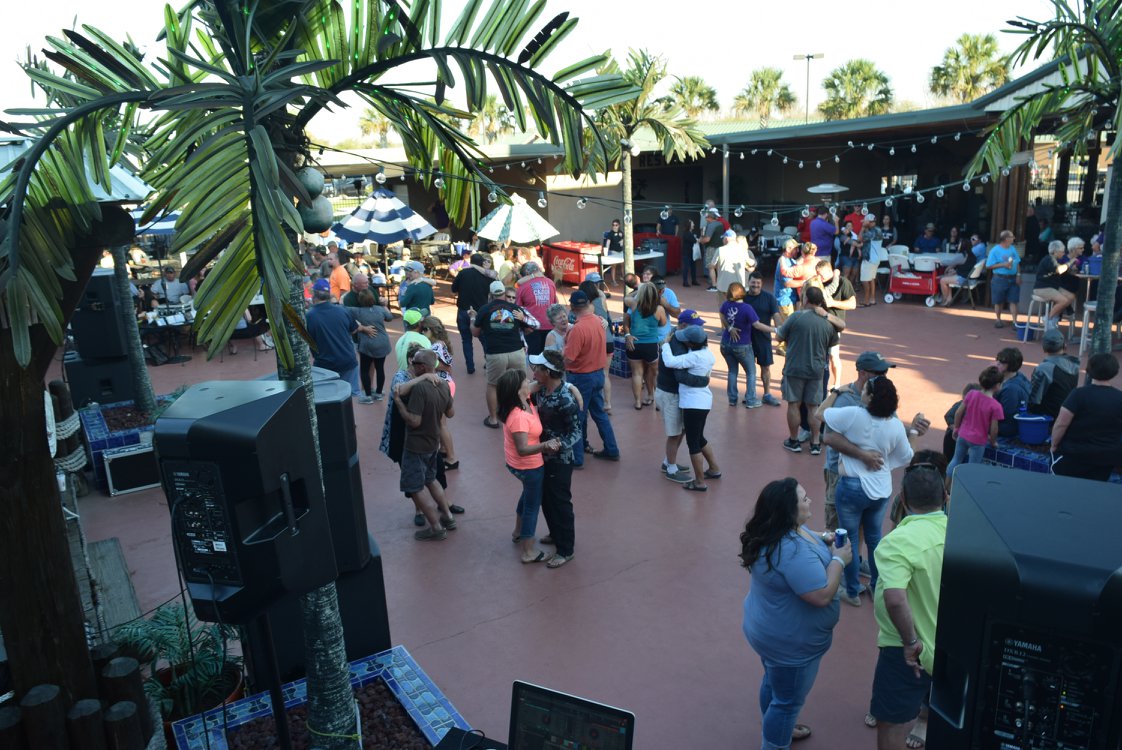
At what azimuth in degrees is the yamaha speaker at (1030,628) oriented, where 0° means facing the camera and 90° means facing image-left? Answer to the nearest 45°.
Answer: approximately 180°

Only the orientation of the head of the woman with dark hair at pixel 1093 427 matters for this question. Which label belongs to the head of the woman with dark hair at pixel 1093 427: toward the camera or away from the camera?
away from the camera

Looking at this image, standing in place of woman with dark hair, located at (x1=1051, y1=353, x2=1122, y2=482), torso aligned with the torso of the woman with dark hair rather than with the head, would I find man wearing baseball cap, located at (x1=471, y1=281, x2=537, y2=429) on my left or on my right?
on my left

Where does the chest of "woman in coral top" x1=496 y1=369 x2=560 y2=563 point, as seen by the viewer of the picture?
to the viewer's right

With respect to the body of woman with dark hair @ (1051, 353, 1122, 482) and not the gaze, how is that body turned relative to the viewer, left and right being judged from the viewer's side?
facing away from the viewer

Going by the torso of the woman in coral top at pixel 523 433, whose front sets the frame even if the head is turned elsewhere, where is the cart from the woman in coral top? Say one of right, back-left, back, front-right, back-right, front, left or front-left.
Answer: front-left

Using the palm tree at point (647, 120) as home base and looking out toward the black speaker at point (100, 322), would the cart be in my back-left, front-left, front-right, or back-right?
back-left

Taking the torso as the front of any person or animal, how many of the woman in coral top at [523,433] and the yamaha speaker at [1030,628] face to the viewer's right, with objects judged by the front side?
1

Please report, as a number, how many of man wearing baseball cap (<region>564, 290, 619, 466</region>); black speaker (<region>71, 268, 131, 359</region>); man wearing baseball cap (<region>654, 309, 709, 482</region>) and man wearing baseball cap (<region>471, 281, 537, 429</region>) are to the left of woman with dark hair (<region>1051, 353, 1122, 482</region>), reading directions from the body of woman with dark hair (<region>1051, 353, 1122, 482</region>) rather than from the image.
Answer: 4

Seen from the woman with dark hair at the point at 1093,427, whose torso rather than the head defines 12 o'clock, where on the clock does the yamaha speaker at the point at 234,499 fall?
The yamaha speaker is roughly at 7 o'clock from the woman with dark hair.

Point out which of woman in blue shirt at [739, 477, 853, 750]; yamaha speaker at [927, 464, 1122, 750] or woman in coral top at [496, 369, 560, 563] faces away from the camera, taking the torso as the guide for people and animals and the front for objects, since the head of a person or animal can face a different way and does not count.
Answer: the yamaha speaker

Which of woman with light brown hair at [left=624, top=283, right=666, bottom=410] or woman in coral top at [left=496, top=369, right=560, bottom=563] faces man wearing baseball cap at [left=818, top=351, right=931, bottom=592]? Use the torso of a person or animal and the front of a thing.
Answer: the woman in coral top

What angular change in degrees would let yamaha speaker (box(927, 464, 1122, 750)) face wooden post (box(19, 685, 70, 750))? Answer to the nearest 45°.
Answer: approximately 90° to its left
